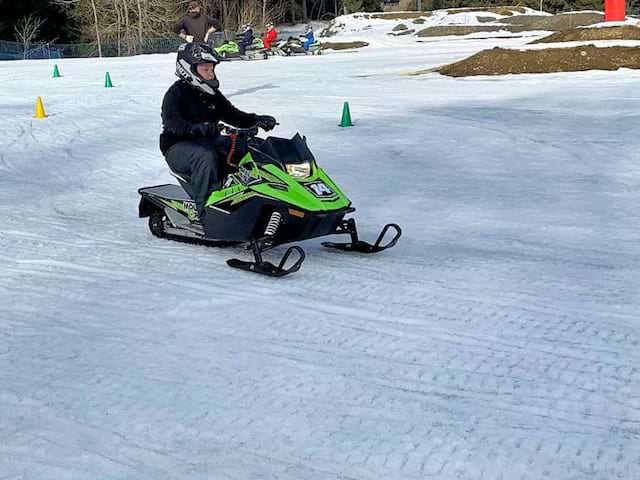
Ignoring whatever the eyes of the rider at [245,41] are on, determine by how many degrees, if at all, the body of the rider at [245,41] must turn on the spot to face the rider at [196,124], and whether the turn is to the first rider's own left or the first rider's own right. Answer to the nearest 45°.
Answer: approximately 90° to the first rider's own left

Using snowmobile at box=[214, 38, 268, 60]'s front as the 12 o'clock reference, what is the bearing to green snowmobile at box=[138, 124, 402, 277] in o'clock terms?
The green snowmobile is roughly at 9 o'clock from the snowmobile.

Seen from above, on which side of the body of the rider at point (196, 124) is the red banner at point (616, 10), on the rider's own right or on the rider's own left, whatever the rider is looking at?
on the rider's own left

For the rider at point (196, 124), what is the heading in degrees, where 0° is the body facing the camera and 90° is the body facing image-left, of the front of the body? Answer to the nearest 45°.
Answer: approximately 315°

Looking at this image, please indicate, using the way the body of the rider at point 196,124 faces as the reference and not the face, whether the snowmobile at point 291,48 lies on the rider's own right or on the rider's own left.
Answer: on the rider's own left

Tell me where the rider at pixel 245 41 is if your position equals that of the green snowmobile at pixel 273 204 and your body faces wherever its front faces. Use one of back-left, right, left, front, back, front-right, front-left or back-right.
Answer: back-left

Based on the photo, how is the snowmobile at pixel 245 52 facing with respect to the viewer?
to the viewer's left

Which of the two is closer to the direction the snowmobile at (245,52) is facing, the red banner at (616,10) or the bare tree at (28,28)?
the bare tree

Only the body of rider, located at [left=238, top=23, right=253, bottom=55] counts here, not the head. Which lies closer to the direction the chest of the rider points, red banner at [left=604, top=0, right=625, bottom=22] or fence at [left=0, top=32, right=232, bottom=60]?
the fence

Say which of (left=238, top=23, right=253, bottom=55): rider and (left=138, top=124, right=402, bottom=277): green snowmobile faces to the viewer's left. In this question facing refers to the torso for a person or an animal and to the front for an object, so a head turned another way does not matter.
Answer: the rider

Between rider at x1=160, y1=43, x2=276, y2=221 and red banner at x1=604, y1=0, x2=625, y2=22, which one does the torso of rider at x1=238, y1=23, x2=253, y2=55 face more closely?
the rider

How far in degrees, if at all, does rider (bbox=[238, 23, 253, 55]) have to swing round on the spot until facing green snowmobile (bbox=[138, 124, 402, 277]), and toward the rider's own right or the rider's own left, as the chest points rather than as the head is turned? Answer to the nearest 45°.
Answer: approximately 90° to the rider's own left

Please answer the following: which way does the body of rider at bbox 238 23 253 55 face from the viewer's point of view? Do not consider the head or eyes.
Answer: to the viewer's left
